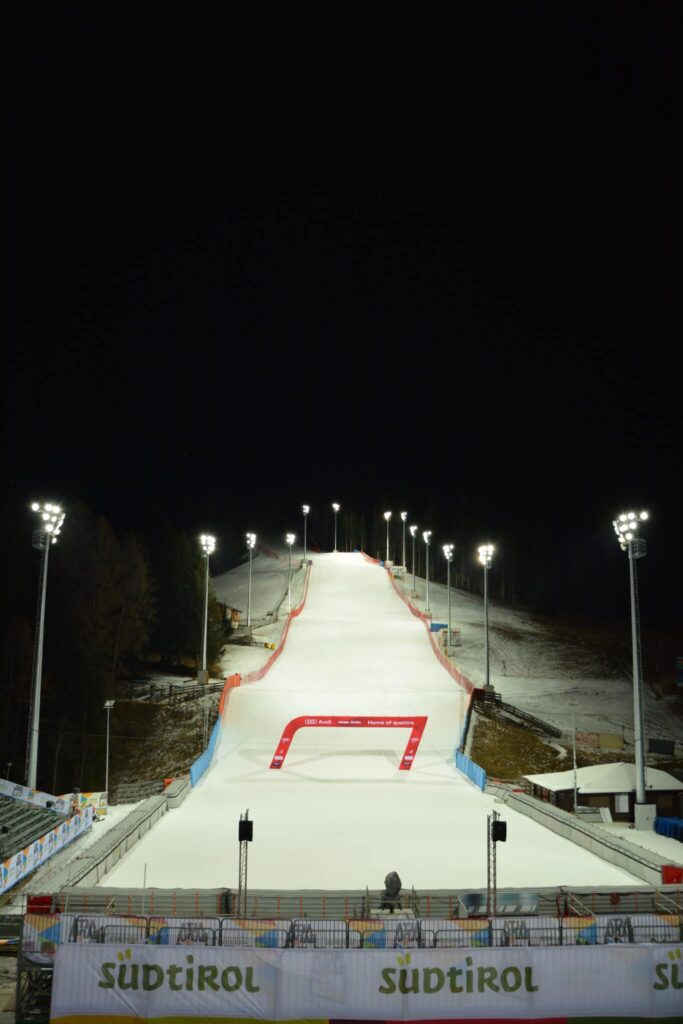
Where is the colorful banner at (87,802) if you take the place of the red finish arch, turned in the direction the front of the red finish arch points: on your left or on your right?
on your right

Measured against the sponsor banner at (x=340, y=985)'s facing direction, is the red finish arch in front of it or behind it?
behind

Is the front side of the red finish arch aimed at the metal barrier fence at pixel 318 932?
yes

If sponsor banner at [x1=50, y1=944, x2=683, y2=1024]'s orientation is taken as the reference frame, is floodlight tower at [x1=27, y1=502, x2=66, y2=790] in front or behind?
behind

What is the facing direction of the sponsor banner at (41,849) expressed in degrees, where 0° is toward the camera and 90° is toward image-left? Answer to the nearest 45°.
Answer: approximately 315°

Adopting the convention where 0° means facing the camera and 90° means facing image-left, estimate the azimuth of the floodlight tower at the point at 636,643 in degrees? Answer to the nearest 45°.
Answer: approximately 45°

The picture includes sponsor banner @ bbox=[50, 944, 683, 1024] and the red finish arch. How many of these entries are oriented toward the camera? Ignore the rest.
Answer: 2

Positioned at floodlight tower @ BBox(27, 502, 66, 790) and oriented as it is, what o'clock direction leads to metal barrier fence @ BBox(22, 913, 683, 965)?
The metal barrier fence is roughly at 1 o'clock from the floodlight tower.

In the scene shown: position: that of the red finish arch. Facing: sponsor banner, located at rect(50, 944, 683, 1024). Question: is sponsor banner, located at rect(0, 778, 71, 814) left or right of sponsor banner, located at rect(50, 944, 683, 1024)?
right
